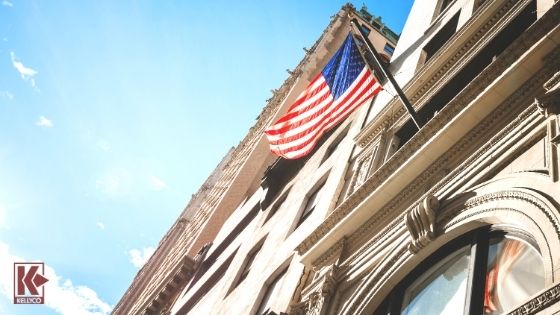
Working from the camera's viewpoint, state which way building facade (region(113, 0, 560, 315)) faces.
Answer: facing the viewer and to the left of the viewer
